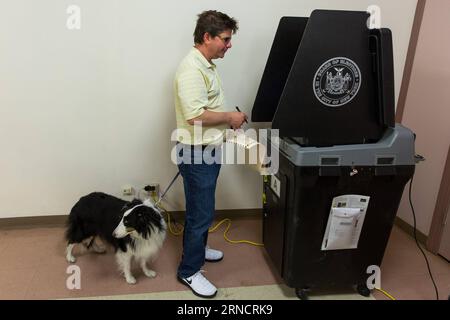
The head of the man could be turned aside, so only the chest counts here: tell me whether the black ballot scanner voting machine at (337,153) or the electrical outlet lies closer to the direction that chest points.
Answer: the black ballot scanner voting machine

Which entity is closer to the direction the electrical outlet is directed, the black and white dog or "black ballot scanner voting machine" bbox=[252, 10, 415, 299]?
the black and white dog

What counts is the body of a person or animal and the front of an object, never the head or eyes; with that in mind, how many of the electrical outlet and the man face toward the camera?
1

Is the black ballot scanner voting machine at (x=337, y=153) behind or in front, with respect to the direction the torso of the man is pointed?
in front

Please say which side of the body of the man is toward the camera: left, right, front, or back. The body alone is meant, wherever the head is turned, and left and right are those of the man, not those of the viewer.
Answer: right

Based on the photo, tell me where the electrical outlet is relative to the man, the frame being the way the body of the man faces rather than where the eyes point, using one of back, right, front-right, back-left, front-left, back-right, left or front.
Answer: back-left

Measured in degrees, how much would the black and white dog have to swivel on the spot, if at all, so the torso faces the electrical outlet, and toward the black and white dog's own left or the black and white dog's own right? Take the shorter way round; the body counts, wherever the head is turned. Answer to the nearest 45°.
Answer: approximately 135° to the black and white dog's own left

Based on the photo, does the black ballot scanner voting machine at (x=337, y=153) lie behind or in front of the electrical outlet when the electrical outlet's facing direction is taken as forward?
in front

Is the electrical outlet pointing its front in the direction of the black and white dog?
yes

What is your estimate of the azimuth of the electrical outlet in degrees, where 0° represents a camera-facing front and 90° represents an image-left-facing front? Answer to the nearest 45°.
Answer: approximately 0°

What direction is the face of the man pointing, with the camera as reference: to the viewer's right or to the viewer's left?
to the viewer's right
